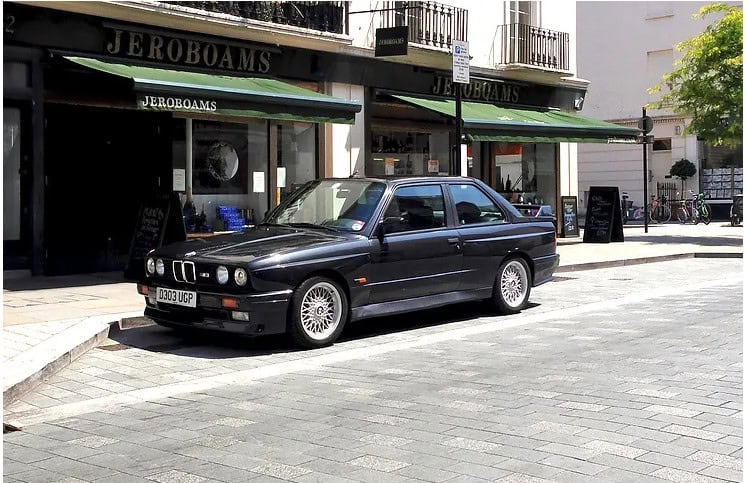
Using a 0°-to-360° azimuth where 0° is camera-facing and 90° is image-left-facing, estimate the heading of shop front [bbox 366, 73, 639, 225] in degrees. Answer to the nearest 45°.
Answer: approximately 315°

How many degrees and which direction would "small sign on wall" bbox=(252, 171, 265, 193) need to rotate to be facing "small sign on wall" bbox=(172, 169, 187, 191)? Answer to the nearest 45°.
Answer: approximately 45° to its right

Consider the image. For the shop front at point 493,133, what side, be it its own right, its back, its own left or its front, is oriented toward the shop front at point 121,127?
right

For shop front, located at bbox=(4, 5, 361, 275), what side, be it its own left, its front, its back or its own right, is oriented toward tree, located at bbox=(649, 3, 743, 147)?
left

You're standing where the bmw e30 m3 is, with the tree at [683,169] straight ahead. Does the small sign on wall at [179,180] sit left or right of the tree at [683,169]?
left

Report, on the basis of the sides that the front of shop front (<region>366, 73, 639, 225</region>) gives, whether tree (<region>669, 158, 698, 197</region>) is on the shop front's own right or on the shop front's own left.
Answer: on the shop front's own left
